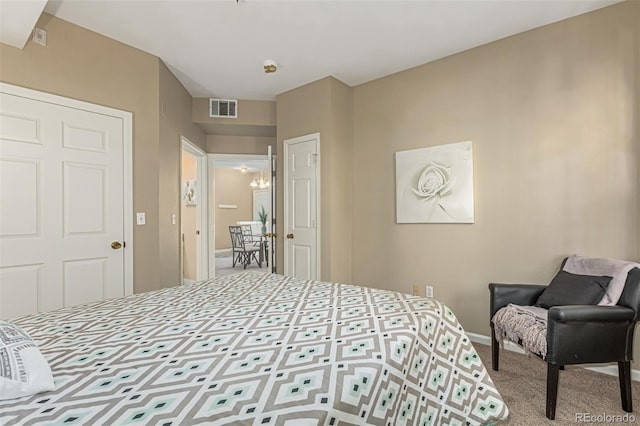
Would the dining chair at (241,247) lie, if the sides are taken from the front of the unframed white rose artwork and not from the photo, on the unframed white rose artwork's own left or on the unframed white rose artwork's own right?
on the unframed white rose artwork's own right

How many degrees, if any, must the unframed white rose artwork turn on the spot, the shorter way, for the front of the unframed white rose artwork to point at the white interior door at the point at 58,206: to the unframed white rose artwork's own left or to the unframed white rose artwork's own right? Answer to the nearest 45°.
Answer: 0° — it already faces it

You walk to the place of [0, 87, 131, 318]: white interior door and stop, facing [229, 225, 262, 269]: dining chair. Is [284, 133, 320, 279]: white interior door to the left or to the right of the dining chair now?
right

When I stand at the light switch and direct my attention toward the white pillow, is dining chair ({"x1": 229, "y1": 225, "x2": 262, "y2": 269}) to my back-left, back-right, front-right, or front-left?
back-left

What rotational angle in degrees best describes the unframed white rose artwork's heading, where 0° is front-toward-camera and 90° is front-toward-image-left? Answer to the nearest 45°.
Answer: approximately 45°

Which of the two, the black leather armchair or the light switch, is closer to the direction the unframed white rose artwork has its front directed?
the light switch

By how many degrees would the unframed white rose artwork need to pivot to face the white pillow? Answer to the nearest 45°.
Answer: approximately 45° to its left

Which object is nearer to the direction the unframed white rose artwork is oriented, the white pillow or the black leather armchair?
the white pillow

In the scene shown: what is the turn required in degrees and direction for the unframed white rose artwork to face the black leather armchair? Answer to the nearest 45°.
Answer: approximately 90° to its left
